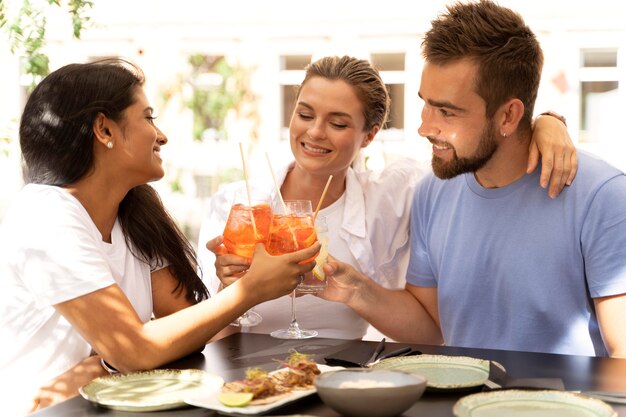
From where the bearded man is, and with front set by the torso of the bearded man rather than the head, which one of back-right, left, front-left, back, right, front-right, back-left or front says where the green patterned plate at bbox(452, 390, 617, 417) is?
front-left

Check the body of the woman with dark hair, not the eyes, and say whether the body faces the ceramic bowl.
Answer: no

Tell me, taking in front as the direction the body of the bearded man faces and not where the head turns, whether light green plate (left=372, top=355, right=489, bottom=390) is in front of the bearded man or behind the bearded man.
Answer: in front

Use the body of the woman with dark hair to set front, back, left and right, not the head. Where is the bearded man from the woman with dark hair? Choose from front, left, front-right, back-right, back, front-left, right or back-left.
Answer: front

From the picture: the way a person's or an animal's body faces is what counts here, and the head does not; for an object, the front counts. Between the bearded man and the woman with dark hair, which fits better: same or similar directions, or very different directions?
very different directions

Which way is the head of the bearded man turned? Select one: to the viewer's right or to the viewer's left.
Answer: to the viewer's left

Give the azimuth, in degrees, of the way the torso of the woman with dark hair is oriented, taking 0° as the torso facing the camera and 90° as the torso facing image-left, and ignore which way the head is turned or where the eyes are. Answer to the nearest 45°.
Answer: approximately 270°

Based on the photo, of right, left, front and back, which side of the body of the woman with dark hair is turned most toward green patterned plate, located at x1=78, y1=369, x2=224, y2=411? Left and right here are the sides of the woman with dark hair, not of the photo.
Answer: right

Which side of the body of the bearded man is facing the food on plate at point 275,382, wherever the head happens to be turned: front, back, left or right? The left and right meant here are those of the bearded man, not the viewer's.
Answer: front

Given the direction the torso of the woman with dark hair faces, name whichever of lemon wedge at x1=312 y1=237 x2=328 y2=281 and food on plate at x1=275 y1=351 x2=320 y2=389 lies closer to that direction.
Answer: the lemon wedge

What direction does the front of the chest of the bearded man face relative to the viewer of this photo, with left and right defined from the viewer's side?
facing the viewer and to the left of the viewer

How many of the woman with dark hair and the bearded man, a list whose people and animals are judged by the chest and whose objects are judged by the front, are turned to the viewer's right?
1

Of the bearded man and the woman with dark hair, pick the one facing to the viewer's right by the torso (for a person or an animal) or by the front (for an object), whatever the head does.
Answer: the woman with dark hair

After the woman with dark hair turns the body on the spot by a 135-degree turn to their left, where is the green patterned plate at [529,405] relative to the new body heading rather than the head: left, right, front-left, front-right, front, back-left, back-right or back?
back

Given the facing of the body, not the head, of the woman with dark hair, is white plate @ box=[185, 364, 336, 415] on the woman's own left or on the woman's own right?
on the woman's own right

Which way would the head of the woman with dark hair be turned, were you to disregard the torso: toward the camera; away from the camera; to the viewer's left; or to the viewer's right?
to the viewer's right
